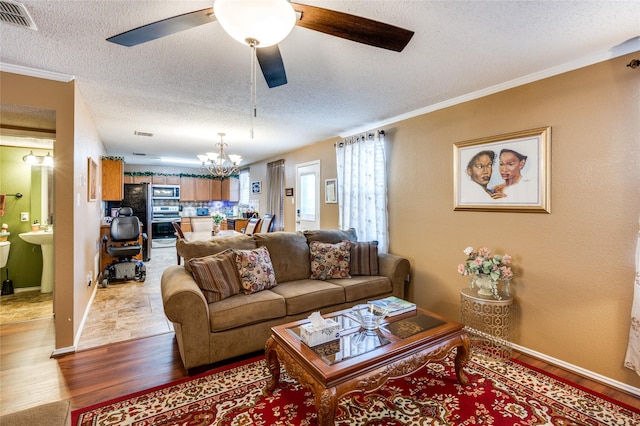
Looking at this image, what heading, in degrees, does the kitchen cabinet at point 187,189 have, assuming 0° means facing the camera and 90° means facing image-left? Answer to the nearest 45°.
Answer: approximately 0°

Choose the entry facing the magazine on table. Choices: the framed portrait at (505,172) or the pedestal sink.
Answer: the framed portrait

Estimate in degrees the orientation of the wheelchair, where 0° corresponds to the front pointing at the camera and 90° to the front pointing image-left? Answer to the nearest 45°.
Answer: approximately 0°

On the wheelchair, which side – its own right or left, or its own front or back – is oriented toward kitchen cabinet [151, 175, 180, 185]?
back

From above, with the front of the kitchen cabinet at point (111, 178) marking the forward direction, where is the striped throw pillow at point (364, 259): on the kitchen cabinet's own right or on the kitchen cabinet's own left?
on the kitchen cabinet's own right

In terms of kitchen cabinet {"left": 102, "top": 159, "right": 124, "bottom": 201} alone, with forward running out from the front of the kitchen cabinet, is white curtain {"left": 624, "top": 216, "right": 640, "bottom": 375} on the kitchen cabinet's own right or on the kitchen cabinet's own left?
on the kitchen cabinet's own right
